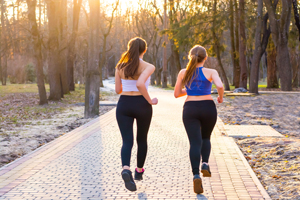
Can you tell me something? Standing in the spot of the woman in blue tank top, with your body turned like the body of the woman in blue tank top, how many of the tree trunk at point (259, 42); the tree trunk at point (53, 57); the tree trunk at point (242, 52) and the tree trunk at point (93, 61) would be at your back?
0

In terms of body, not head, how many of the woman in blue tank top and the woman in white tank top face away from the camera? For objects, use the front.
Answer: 2

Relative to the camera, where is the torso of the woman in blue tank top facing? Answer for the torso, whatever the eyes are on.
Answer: away from the camera

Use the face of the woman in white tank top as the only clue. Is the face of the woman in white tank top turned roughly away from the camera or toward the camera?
away from the camera

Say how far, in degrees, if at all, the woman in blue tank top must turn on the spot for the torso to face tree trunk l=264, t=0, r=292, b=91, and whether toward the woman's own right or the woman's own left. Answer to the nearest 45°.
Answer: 0° — they already face it

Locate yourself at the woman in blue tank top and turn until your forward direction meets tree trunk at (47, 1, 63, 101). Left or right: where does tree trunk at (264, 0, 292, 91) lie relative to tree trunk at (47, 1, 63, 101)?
right

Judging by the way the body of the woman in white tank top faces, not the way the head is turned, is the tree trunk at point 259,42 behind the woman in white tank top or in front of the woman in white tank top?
in front

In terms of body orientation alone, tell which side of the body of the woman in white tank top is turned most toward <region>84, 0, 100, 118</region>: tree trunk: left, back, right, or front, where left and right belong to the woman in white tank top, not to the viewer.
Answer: front

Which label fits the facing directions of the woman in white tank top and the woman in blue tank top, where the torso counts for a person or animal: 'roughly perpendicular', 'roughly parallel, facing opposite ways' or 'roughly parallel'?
roughly parallel

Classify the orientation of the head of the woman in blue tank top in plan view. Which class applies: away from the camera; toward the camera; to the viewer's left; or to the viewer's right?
away from the camera

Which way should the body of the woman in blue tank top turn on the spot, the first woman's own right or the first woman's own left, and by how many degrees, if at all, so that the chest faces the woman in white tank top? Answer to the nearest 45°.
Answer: approximately 90° to the first woman's own left

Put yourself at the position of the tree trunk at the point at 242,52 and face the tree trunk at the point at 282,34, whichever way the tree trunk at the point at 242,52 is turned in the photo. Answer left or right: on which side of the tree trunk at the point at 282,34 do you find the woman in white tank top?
right

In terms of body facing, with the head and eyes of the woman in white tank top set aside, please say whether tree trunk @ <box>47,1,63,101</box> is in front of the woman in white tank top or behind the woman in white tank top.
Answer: in front

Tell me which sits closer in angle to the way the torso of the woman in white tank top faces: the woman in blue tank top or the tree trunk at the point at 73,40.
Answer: the tree trunk

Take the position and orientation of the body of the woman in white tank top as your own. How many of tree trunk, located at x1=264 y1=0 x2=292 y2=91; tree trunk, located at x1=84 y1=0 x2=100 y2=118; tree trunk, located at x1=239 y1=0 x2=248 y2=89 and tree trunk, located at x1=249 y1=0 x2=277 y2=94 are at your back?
0

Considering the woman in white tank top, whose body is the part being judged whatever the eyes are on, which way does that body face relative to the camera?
away from the camera

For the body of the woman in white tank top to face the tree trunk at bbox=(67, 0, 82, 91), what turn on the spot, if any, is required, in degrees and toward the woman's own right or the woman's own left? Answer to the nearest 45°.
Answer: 0° — they already face it

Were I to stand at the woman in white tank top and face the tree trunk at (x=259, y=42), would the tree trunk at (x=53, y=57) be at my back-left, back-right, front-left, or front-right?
front-left

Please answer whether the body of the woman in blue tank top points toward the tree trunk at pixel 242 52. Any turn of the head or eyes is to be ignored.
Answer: yes

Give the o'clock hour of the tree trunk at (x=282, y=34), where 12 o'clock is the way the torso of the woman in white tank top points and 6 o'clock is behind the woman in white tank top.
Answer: The tree trunk is roughly at 1 o'clock from the woman in white tank top.
